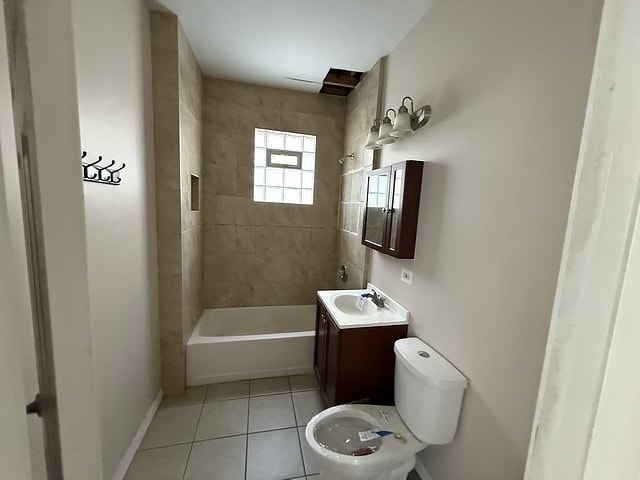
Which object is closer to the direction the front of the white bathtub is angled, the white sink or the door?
the door

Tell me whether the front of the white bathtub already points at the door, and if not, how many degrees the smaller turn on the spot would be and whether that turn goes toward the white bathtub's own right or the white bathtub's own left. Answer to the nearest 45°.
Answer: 0° — it already faces it

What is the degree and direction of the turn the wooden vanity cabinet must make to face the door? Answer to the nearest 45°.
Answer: approximately 45° to its left

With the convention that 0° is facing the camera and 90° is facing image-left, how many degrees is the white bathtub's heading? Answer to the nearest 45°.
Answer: approximately 0°

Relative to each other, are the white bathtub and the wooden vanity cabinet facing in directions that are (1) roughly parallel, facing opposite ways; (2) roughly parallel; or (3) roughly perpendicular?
roughly perpendicular

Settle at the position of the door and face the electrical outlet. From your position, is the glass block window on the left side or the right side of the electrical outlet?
left

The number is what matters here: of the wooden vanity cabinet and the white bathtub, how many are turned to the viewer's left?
1

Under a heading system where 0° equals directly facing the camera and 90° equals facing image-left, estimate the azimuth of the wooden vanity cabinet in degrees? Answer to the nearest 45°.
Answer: approximately 90°
